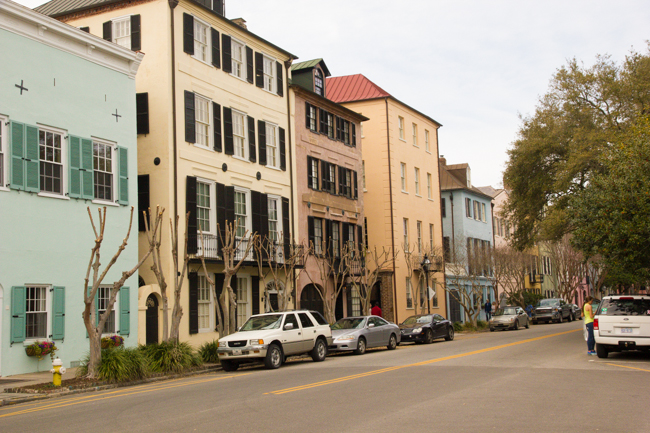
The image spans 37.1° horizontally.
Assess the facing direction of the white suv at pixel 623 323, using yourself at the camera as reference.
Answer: facing away from the viewer

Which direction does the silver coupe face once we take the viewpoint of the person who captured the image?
facing the viewer and to the left of the viewer

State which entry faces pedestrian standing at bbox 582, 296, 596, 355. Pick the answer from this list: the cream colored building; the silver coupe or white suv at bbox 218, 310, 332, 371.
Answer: the cream colored building

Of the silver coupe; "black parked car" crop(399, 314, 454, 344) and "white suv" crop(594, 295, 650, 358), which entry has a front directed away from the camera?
the white suv

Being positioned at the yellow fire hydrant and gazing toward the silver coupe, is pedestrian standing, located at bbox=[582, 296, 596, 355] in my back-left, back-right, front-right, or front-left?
front-right

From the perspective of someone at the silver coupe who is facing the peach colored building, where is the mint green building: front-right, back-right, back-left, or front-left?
back-left

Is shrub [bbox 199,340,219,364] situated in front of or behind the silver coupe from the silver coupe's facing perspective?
in front

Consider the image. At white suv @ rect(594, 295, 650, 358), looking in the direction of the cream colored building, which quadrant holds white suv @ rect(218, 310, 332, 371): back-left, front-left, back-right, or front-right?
front-left

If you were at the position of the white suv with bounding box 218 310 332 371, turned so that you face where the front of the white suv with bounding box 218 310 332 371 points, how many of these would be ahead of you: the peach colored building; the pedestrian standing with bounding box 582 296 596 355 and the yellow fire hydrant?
1

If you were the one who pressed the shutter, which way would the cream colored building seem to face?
facing the viewer and to the right of the viewer

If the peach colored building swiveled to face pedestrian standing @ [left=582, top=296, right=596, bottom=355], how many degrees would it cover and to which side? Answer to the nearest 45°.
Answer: approximately 45° to its right

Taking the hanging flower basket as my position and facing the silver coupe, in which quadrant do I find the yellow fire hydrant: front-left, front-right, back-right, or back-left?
back-right

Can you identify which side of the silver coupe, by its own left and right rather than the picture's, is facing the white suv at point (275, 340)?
front
